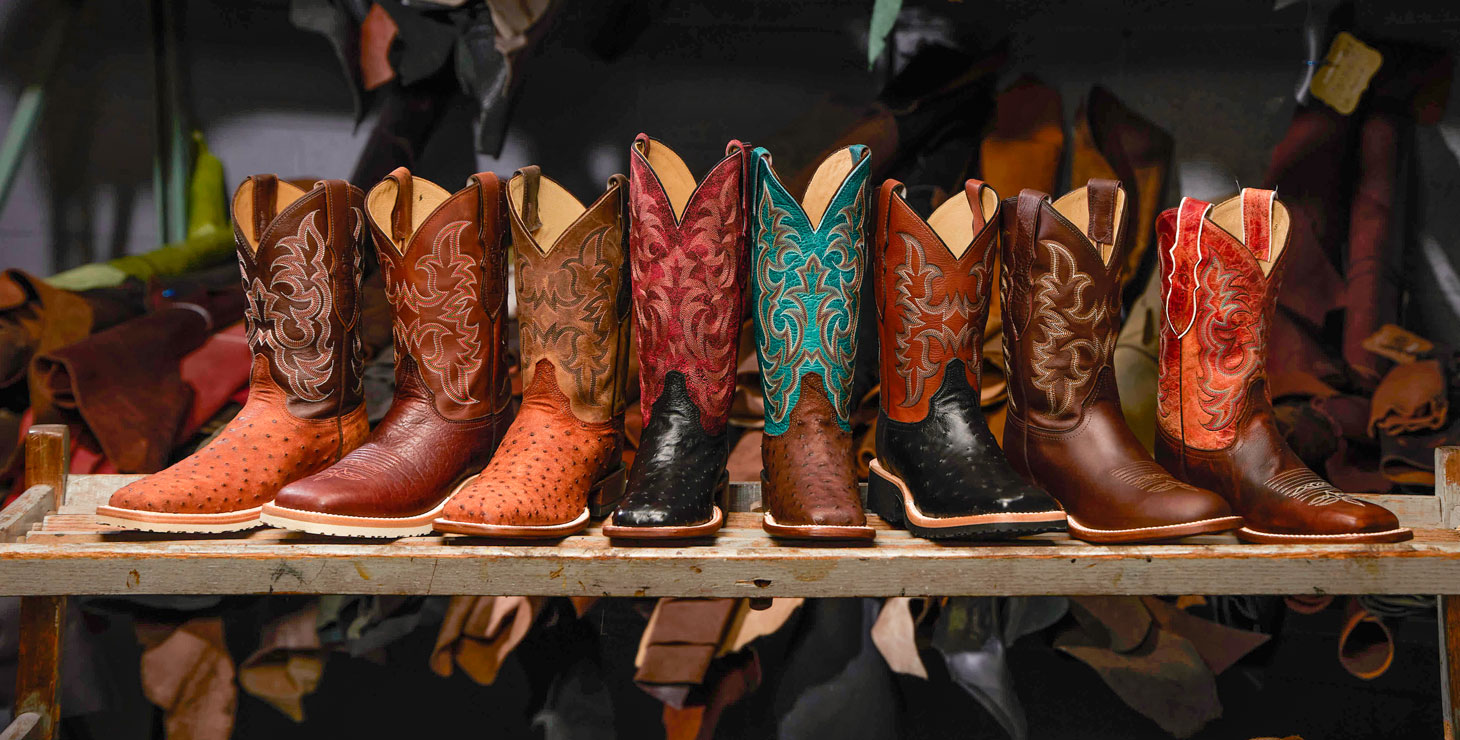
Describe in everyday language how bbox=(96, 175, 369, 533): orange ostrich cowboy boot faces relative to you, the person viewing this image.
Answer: facing the viewer and to the left of the viewer

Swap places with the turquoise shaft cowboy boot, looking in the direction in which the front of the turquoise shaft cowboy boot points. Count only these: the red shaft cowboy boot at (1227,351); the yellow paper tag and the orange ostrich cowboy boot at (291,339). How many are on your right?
1

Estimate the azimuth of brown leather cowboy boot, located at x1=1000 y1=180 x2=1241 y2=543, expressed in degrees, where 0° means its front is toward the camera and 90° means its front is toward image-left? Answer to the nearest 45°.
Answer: approximately 315°

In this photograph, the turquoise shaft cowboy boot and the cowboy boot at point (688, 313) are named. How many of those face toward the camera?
2

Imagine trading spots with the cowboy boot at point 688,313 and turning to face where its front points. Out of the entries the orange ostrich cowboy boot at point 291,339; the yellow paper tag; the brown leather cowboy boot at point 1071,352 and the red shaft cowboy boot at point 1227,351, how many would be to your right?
1

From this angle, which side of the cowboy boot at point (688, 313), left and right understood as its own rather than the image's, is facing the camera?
front

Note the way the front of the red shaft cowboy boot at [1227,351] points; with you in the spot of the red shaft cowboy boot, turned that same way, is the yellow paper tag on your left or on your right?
on your left

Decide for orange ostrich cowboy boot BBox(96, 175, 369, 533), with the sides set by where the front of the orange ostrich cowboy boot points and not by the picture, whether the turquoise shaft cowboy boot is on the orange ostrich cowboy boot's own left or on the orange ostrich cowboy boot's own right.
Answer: on the orange ostrich cowboy boot's own left

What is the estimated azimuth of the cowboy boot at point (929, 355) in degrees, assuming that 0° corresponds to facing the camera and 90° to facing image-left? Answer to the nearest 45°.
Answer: approximately 315°

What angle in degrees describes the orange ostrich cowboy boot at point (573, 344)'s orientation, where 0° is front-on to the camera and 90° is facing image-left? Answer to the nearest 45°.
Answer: approximately 45°
